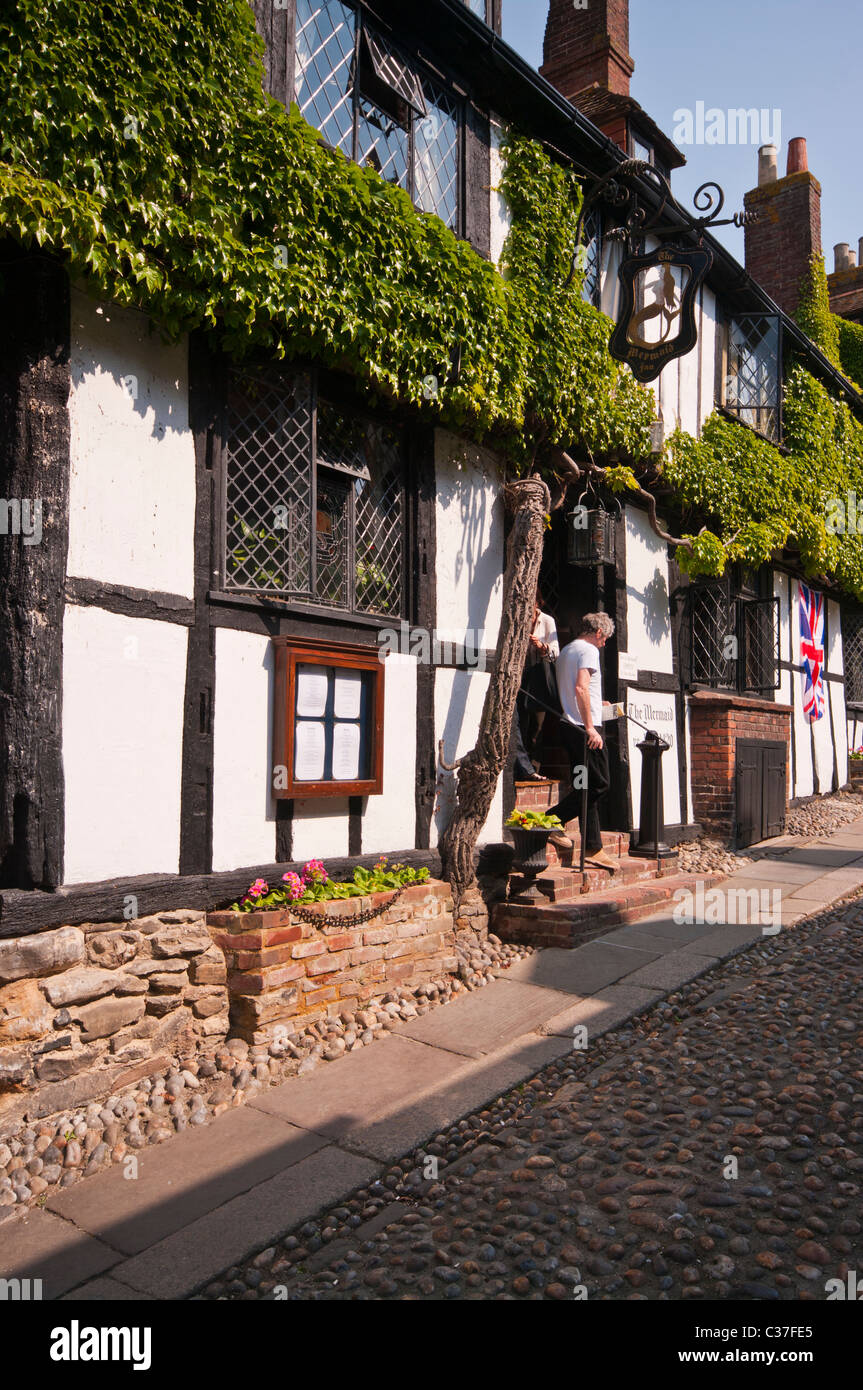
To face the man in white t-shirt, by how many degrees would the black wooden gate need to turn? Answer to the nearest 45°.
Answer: approximately 45° to its right

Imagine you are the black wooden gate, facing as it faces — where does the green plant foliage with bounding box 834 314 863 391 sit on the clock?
The green plant foliage is roughly at 8 o'clock from the black wooden gate.

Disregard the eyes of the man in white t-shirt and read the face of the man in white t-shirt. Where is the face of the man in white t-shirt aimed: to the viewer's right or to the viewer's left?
to the viewer's right

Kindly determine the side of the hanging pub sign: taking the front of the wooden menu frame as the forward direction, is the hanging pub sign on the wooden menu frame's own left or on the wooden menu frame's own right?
on the wooden menu frame's own left

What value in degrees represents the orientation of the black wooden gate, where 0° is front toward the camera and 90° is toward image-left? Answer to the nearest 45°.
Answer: approximately 315°

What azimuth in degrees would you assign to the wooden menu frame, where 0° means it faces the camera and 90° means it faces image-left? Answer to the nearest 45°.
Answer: approximately 315°

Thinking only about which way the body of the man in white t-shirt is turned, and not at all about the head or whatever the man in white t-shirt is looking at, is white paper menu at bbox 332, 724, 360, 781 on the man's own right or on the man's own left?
on the man's own right

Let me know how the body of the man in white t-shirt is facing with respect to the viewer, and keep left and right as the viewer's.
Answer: facing to the right of the viewer
